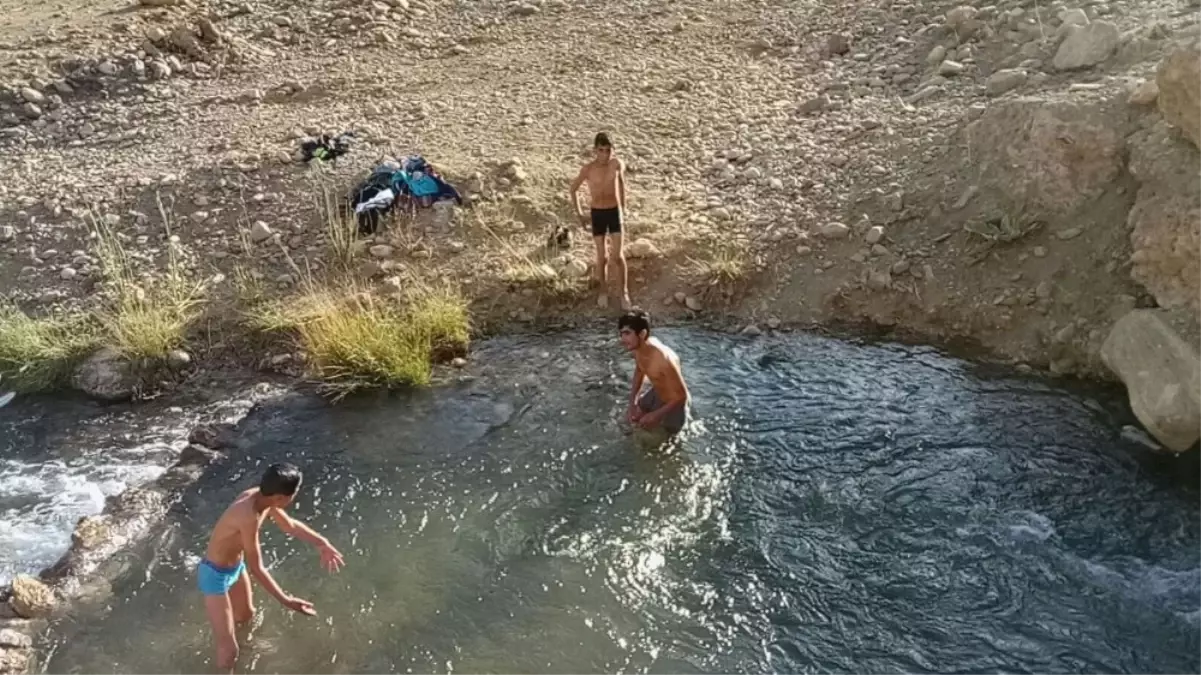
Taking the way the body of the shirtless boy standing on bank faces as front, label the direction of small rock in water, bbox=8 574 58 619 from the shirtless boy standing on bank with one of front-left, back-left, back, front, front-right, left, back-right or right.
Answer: front-right

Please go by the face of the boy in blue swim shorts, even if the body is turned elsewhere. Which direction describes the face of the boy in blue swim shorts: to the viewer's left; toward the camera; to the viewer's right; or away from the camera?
to the viewer's right

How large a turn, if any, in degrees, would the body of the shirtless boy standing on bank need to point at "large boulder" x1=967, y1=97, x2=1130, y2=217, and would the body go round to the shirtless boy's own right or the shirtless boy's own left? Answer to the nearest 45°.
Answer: approximately 90° to the shirtless boy's own left

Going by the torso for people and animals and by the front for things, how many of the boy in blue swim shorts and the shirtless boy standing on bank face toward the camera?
1

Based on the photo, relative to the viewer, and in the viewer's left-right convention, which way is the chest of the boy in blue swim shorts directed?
facing to the right of the viewer

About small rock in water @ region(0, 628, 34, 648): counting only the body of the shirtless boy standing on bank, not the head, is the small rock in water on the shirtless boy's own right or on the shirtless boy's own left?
on the shirtless boy's own right

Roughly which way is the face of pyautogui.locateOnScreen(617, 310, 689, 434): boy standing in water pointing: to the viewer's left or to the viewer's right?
to the viewer's left

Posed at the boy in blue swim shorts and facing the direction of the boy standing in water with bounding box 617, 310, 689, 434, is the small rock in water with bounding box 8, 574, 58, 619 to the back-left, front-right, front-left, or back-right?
back-left

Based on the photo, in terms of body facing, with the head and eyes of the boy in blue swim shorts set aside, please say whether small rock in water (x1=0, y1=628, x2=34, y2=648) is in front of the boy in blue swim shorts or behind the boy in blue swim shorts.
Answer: behind

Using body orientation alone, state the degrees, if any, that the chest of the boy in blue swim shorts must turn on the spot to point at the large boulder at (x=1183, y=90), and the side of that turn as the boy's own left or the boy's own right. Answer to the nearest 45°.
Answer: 0° — they already face it

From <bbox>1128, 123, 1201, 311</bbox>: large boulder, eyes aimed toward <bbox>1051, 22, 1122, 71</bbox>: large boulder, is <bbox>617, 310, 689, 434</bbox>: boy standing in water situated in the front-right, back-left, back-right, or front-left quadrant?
back-left

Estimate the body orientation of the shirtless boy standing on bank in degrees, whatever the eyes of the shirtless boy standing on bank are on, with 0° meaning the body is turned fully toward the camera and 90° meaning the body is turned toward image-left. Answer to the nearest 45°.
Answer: approximately 0°

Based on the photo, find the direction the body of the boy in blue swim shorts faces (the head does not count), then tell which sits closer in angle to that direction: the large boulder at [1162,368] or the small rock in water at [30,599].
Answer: the large boulder

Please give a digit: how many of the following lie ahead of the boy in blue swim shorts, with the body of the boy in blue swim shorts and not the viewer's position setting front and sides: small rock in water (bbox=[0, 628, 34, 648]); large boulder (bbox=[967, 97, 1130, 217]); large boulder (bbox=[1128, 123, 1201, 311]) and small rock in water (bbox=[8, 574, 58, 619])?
2
